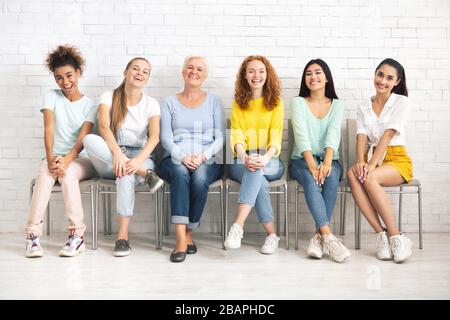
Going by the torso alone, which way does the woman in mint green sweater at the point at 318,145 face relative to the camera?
toward the camera

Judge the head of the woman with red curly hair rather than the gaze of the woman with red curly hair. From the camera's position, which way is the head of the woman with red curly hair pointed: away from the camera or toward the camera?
toward the camera

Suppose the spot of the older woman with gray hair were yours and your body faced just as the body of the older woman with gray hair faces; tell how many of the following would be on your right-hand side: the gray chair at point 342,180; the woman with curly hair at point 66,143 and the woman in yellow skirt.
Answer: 1

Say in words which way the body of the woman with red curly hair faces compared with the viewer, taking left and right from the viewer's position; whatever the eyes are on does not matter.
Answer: facing the viewer

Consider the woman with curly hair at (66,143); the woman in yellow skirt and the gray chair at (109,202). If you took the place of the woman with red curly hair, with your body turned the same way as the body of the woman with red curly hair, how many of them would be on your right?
2

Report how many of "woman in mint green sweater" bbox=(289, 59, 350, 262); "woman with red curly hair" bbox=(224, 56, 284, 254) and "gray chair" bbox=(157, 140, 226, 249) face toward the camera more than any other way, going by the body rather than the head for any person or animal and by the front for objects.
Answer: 3

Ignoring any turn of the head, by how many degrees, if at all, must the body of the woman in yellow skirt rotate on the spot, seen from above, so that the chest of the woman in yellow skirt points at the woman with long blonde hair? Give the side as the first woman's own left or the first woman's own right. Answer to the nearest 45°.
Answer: approximately 45° to the first woman's own right

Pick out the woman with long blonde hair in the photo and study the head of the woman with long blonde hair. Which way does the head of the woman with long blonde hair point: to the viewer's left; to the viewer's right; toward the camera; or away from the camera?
toward the camera

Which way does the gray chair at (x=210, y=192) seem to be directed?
toward the camera

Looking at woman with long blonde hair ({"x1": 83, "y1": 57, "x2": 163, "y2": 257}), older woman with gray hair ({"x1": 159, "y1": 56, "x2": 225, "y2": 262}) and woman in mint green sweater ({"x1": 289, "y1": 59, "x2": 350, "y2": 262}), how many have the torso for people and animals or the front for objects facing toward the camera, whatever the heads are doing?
3

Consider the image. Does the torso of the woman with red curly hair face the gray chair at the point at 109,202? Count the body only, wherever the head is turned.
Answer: no

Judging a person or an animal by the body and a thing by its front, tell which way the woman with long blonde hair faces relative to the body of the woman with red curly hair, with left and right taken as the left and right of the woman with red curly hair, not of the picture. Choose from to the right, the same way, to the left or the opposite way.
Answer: the same way

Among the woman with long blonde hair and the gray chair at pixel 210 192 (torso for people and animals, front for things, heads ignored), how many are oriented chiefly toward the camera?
2

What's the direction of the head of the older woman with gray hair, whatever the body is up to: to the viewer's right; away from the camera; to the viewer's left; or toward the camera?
toward the camera

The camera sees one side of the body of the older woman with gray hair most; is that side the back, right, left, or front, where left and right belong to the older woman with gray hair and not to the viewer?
front

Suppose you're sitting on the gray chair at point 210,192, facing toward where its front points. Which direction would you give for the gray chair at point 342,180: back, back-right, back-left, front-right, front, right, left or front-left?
left

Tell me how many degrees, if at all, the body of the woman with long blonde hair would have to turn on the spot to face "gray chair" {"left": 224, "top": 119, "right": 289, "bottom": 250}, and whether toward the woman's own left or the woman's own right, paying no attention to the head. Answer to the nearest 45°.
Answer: approximately 90° to the woman's own left
